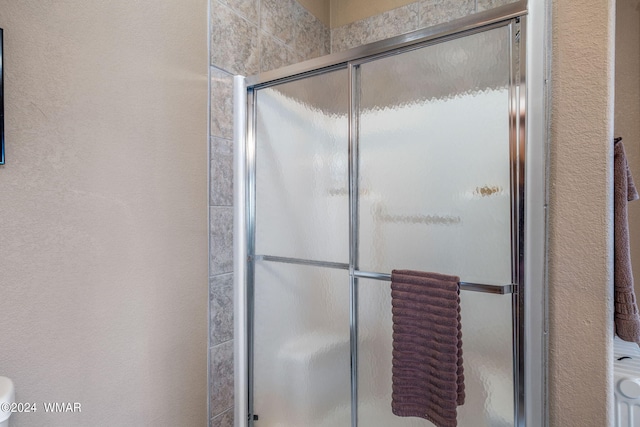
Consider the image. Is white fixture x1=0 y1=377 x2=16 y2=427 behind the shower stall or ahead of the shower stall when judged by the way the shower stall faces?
ahead

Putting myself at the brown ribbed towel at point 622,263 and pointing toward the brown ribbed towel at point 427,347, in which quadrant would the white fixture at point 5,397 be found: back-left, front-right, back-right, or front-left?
front-left

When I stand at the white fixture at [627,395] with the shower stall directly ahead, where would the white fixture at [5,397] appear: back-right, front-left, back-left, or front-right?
front-left

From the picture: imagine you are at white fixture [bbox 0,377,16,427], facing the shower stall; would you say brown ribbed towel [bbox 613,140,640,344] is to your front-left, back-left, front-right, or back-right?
front-right

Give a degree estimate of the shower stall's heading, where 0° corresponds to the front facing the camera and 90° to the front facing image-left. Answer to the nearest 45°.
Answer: approximately 45°
